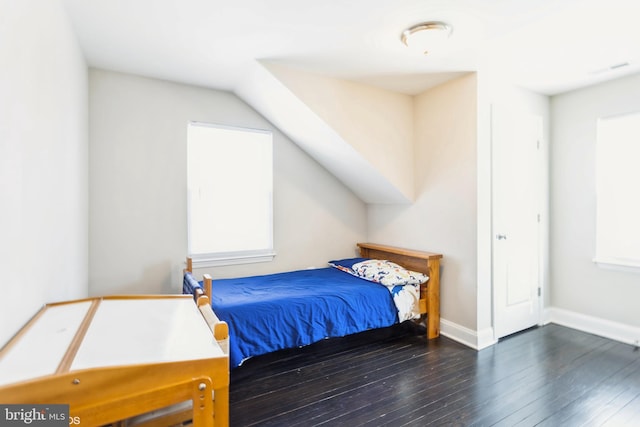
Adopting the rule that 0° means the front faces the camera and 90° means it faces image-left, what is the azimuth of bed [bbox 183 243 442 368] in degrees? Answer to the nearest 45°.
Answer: approximately 45°

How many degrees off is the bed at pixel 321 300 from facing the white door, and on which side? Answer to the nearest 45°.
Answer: approximately 135° to its left

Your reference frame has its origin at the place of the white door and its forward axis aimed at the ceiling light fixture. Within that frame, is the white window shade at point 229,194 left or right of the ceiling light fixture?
right

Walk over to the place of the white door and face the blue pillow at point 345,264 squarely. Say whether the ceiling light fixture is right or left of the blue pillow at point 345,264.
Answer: left

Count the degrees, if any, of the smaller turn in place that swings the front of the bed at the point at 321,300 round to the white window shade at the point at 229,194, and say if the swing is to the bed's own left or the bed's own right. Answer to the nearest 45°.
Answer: approximately 90° to the bed's own right

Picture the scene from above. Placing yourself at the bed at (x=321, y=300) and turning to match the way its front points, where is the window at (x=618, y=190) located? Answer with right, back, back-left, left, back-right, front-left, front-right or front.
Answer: back-left
